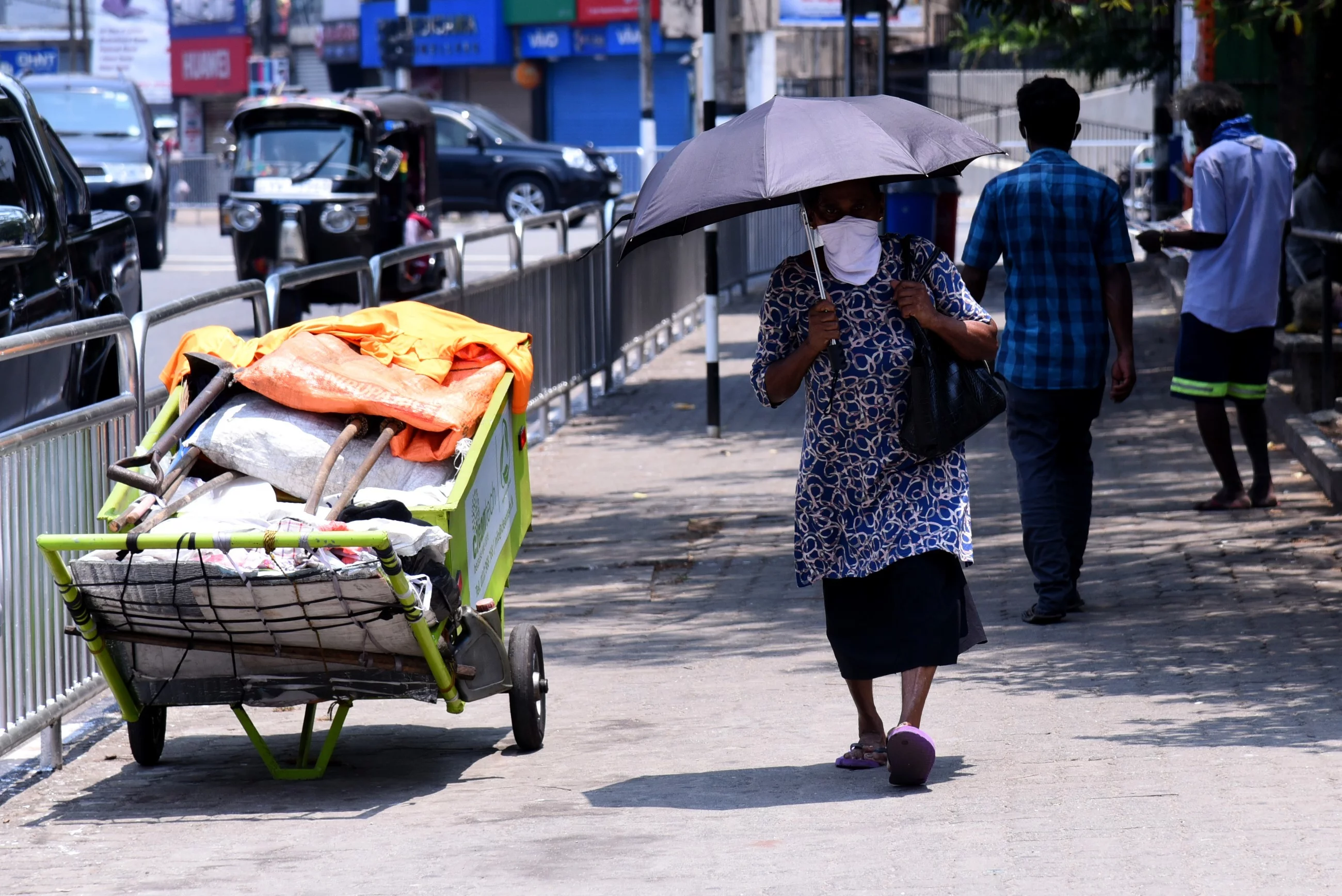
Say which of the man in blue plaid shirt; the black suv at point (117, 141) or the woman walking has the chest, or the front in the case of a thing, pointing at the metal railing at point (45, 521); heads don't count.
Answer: the black suv

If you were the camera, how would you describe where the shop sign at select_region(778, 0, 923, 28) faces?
facing the viewer

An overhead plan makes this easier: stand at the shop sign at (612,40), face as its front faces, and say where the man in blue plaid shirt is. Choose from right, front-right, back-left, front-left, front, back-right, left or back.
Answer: front

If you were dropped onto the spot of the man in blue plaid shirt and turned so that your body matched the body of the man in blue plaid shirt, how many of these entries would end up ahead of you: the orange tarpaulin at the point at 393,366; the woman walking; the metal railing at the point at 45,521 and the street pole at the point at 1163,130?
1

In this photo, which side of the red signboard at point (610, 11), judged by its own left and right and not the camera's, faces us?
front

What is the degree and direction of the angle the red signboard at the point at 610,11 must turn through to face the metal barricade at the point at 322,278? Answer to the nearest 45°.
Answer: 0° — it already faces it

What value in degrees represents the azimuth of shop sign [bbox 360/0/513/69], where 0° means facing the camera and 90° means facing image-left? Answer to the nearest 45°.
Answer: approximately 0°

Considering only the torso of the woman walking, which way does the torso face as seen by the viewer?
toward the camera

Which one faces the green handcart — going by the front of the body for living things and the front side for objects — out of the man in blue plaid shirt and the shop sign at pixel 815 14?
the shop sign

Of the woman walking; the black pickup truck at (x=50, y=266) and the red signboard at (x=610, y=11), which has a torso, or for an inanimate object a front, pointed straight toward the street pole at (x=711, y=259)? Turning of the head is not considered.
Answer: the red signboard

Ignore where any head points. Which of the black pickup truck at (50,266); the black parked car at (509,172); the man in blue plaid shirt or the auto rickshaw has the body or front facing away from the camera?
the man in blue plaid shirt

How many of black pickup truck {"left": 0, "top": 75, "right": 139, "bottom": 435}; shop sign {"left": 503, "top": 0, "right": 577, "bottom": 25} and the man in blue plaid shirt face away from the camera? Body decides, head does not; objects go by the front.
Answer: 1

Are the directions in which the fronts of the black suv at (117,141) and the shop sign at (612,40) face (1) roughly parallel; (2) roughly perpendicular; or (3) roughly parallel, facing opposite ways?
roughly parallel

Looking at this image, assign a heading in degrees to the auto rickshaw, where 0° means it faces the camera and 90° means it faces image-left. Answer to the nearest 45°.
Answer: approximately 45°

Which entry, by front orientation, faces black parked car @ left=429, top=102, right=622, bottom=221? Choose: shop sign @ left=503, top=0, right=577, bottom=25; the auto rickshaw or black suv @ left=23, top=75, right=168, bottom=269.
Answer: the shop sign

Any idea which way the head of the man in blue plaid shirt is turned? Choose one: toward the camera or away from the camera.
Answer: away from the camera

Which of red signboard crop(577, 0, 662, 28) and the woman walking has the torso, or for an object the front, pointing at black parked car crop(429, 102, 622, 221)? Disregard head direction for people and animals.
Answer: the red signboard
